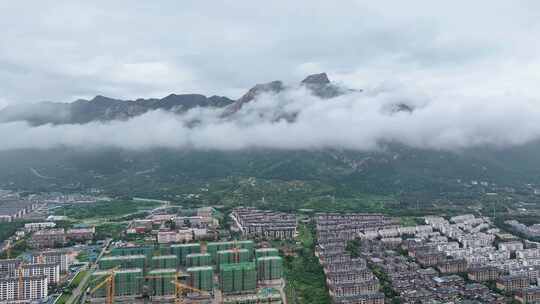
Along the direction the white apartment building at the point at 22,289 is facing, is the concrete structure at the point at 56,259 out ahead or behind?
behind

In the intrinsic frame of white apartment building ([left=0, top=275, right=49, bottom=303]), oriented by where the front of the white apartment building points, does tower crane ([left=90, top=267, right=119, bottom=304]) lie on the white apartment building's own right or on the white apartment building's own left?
on the white apartment building's own left

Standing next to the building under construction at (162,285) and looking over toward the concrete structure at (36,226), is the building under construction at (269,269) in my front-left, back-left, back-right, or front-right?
back-right

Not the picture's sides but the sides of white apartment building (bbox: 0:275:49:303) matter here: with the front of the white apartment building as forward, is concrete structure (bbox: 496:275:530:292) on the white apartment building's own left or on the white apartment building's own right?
on the white apartment building's own left

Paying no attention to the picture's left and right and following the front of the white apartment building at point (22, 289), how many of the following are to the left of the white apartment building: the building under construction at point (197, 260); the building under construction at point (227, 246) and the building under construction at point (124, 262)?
3

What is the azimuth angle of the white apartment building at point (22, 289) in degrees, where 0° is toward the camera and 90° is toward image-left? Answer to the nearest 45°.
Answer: approximately 0°

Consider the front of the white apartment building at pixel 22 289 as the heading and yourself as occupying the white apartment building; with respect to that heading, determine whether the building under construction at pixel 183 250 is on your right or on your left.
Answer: on your left

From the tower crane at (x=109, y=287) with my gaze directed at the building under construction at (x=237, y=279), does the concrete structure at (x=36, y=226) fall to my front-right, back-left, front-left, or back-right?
back-left

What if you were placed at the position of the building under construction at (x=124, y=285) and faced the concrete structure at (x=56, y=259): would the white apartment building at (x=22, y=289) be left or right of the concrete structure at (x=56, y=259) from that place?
left
